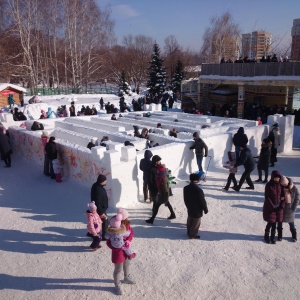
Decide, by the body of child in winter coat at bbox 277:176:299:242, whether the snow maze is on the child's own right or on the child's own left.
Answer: on the child's own right

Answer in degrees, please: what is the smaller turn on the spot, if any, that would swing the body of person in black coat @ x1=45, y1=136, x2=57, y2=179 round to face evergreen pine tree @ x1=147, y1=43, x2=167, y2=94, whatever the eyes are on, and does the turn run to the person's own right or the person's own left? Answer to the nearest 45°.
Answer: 0° — they already face it

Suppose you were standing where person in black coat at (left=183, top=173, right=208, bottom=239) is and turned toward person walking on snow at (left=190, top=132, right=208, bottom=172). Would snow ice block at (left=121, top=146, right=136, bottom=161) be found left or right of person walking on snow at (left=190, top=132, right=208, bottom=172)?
left

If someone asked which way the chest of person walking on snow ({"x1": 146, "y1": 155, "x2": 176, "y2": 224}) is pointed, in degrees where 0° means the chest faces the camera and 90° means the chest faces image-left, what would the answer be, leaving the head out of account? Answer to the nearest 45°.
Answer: approximately 90°

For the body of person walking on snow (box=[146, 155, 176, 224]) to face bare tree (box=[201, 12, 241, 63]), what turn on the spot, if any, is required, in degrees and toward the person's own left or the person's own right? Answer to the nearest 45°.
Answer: approximately 90° to the person's own right

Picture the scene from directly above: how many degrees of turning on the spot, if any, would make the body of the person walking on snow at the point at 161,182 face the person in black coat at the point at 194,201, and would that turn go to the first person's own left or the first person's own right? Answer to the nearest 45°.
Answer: approximately 135° to the first person's own left

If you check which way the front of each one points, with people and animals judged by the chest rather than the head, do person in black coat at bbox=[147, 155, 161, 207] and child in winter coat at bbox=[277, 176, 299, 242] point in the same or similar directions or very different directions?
same or similar directions

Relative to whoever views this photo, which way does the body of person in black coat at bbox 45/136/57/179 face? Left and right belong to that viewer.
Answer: facing away from the viewer and to the right of the viewer
